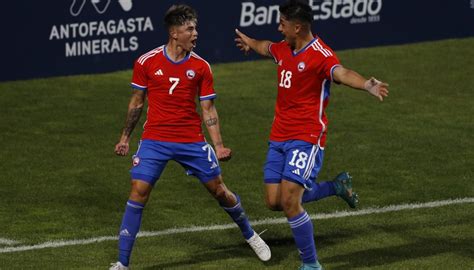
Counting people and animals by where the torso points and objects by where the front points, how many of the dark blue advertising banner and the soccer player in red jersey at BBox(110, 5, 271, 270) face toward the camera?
2

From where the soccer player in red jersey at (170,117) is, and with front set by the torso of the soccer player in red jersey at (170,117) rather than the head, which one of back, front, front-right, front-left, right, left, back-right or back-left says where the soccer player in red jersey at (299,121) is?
left

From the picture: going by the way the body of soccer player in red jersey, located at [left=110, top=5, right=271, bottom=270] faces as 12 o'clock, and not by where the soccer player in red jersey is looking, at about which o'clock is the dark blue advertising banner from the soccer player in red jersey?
The dark blue advertising banner is roughly at 6 o'clock from the soccer player in red jersey.

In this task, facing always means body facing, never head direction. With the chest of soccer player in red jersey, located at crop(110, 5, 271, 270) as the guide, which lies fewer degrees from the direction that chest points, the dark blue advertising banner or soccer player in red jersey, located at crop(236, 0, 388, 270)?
the soccer player in red jersey

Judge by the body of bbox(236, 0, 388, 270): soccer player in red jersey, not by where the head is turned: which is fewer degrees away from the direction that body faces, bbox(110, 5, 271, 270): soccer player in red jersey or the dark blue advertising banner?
the soccer player in red jersey

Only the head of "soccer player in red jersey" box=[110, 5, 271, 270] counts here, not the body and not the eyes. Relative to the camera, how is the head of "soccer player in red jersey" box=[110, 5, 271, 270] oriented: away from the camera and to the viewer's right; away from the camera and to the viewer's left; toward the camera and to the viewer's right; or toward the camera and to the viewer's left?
toward the camera and to the viewer's right

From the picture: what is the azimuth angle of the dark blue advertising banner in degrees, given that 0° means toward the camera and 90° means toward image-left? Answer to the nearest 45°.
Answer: approximately 0°
